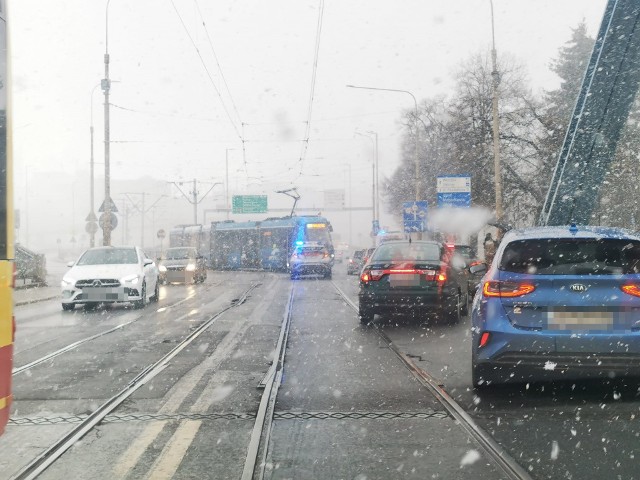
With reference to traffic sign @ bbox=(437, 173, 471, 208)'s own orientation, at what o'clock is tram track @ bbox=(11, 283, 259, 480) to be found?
The tram track is roughly at 12 o'clock from the traffic sign.

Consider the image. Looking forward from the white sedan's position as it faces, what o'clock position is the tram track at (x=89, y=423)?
The tram track is roughly at 12 o'clock from the white sedan.

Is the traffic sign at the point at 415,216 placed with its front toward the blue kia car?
yes

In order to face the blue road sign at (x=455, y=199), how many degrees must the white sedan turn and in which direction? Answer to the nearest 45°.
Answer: approximately 135° to its left

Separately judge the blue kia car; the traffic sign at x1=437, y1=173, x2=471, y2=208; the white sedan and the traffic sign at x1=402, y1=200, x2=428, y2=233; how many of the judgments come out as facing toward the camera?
3

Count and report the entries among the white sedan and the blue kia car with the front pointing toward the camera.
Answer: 1

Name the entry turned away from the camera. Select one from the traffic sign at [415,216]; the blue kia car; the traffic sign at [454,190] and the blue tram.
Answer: the blue kia car

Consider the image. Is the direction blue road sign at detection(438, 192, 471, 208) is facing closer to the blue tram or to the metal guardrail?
the metal guardrail

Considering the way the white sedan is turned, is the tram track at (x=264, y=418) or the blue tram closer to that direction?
the tram track

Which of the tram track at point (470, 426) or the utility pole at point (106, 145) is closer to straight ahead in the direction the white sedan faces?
the tram track

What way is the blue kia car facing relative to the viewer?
away from the camera

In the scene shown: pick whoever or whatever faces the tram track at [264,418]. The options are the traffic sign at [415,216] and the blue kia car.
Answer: the traffic sign
